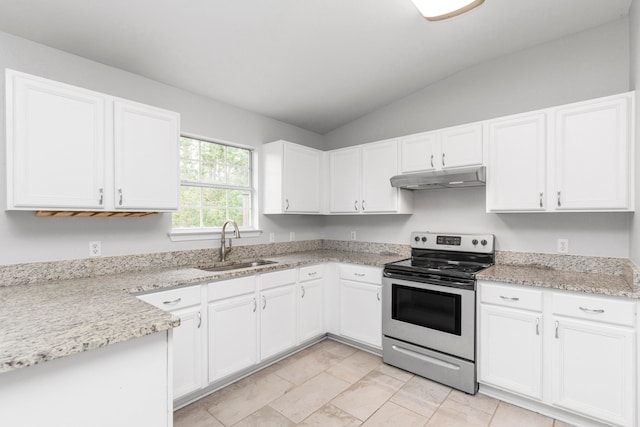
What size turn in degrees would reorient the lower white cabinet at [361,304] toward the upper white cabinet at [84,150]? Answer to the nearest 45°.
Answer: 0° — it already faces it

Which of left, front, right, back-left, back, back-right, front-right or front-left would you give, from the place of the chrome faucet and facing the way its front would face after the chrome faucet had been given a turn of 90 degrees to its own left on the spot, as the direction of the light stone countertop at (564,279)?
right

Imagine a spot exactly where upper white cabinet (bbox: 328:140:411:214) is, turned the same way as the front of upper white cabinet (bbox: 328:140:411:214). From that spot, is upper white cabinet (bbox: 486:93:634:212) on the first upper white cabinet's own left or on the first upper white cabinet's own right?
on the first upper white cabinet's own left

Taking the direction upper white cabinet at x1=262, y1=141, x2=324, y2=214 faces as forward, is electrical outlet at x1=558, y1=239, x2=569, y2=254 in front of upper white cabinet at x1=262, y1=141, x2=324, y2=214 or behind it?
in front

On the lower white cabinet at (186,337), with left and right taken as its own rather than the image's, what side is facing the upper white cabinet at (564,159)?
front

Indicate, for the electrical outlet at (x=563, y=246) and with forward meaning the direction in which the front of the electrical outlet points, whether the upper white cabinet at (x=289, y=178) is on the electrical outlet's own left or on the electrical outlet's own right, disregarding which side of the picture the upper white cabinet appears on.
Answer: on the electrical outlet's own right

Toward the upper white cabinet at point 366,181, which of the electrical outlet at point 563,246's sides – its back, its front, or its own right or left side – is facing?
right

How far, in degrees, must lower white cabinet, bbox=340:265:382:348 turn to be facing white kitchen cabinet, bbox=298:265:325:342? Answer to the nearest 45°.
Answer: approximately 45° to its right

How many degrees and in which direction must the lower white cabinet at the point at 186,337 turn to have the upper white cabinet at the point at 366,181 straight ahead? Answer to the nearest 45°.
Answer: approximately 45° to its left

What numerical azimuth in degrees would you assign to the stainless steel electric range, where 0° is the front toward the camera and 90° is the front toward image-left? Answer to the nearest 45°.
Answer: approximately 45°

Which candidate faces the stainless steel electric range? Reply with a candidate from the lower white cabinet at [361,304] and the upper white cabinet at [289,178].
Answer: the upper white cabinet

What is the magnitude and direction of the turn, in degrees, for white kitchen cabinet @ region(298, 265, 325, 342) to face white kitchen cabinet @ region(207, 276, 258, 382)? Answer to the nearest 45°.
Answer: approximately 90° to its right
